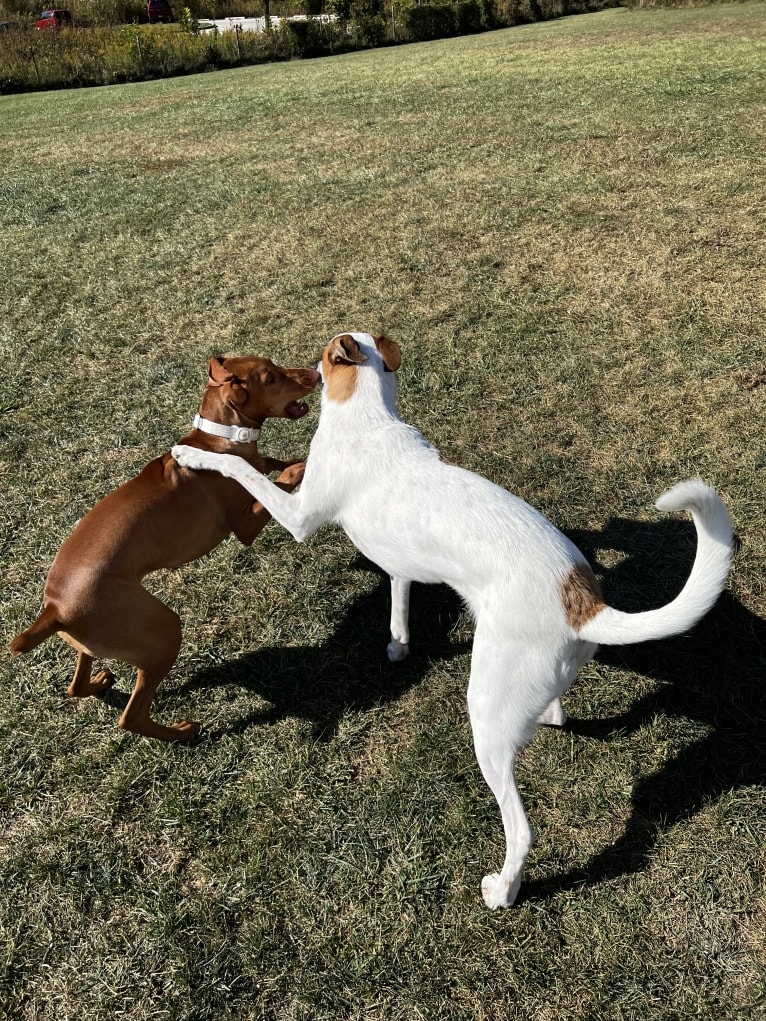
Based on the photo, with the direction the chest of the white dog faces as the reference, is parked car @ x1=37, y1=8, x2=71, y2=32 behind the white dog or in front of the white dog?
in front

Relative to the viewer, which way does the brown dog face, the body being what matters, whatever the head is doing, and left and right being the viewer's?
facing away from the viewer and to the right of the viewer

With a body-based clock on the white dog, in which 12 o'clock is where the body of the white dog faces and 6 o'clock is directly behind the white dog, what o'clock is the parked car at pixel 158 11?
The parked car is roughly at 1 o'clock from the white dog.

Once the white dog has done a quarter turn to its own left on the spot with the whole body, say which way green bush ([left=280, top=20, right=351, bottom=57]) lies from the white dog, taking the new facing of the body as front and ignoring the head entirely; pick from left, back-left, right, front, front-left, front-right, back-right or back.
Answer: back-right

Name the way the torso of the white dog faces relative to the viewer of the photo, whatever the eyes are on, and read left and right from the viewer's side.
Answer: facing away from the viewer and to the left of the viewer

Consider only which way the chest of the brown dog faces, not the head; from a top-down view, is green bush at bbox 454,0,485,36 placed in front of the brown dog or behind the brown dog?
in front

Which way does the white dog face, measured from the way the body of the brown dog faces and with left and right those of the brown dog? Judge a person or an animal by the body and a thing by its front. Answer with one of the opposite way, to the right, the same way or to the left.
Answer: to the left

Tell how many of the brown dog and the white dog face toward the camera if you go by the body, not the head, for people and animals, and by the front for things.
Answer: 0

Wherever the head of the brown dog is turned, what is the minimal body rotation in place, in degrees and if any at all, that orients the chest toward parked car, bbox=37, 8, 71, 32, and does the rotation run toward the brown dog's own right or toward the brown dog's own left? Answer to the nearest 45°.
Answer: approximately 45° to the brown dog's own left

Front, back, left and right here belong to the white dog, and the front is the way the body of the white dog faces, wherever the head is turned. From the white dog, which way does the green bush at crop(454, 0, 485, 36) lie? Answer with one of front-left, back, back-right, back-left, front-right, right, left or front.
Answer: front-right

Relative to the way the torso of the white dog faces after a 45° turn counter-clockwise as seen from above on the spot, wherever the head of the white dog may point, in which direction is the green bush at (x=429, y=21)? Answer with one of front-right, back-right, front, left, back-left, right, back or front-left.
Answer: right

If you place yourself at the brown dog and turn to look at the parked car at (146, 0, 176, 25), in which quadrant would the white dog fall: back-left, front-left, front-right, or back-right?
back-right
